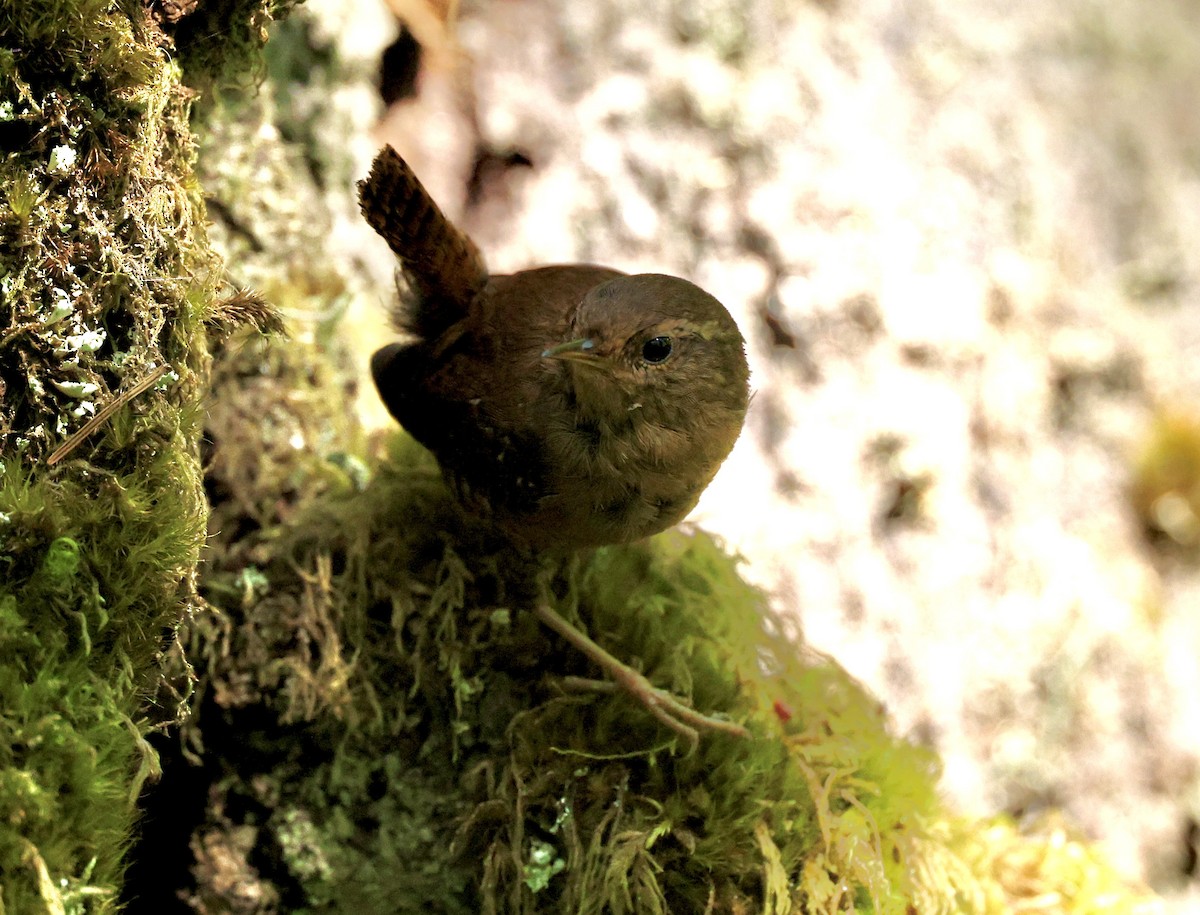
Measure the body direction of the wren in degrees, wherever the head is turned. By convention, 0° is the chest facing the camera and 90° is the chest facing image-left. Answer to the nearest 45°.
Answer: approximately 315°

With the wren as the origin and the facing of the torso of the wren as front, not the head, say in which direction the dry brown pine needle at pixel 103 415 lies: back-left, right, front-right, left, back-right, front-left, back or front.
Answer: right

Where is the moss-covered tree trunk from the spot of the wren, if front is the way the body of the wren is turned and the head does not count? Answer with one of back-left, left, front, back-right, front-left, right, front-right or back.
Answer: right
